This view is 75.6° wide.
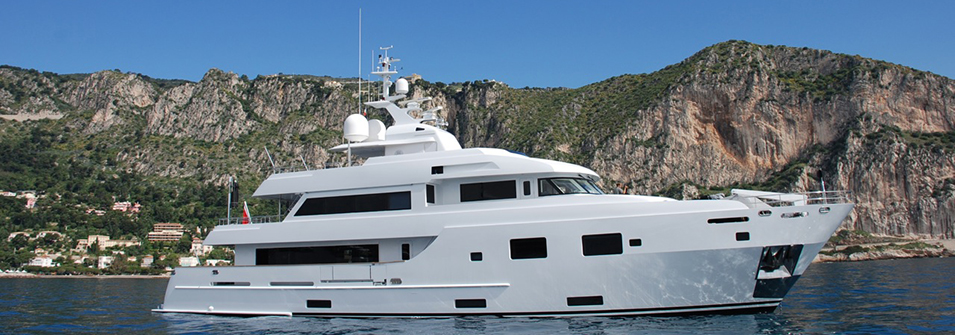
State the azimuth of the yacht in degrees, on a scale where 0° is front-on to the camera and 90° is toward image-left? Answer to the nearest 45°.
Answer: approximately 270°
